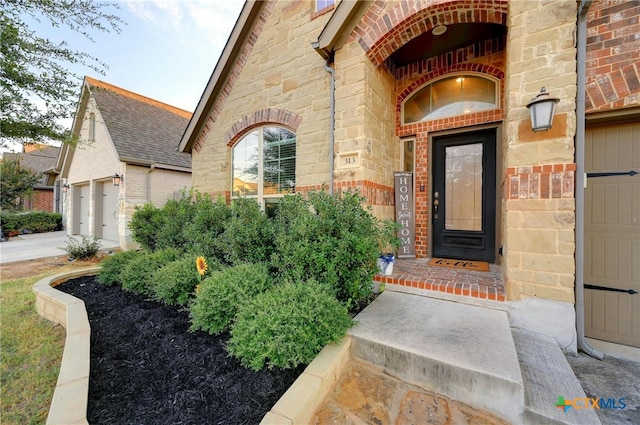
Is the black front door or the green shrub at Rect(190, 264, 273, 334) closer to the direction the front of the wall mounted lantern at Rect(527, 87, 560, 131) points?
the green shrub

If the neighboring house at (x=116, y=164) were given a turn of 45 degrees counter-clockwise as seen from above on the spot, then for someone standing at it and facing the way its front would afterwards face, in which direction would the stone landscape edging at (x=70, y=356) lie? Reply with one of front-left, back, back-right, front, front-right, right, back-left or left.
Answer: front

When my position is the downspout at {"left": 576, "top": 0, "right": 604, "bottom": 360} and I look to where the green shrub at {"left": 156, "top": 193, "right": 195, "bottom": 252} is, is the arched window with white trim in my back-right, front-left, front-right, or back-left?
front-right

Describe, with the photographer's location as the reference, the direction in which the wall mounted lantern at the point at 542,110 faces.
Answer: facing the viewer

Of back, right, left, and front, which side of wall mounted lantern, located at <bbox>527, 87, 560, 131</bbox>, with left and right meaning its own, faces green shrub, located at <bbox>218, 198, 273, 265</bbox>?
right

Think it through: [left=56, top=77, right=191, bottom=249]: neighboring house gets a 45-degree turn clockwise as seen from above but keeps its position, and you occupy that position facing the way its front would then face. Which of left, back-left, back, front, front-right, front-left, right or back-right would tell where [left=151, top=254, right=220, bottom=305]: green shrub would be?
left

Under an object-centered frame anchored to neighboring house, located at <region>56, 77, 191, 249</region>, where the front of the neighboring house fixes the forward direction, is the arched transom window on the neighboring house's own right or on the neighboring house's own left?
on the neighboring house's own left

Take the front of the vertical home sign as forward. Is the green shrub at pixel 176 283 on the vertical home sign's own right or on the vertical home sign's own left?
on the vertical home sign's own right

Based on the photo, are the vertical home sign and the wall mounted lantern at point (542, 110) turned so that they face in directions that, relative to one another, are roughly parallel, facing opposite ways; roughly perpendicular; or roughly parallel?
roughly parallel

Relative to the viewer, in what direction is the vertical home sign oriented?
toward the camera

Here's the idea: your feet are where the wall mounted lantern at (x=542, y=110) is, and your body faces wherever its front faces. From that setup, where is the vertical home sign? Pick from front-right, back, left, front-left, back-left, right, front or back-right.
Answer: back-right

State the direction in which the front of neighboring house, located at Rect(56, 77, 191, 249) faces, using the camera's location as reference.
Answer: facing the viewer and to the left of the viewer

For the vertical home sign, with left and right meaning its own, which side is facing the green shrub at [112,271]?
right

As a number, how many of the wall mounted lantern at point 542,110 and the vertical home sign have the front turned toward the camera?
2

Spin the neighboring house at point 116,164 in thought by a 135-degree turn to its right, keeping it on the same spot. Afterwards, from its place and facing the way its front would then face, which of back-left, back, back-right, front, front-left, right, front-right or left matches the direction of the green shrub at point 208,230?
back

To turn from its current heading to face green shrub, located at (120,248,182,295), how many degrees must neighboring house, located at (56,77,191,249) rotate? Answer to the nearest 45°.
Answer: approximately 45° to its left

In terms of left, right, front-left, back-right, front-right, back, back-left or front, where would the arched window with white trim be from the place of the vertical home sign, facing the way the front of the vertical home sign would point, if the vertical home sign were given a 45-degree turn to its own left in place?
back-right

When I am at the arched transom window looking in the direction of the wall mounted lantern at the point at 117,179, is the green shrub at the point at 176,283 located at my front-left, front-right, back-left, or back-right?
front-left
